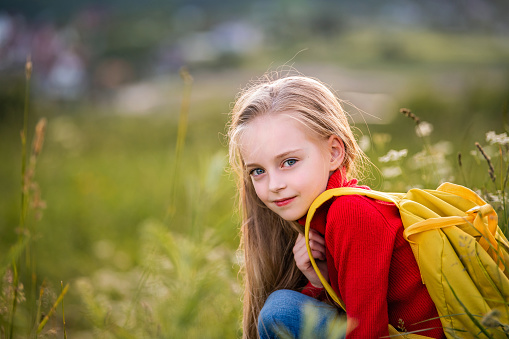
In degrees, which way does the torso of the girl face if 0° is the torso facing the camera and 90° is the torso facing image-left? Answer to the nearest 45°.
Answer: approximately 90°

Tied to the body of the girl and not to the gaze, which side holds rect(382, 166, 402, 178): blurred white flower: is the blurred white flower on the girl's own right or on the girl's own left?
on the girl's own right

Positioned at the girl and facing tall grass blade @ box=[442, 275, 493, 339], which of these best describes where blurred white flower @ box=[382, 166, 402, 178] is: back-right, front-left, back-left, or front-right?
back-left
